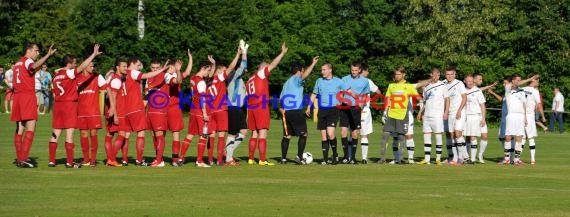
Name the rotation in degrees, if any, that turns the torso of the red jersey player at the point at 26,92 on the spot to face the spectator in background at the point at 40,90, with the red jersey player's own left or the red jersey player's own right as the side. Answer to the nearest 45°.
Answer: approximately 45° to the red jersey player's own left

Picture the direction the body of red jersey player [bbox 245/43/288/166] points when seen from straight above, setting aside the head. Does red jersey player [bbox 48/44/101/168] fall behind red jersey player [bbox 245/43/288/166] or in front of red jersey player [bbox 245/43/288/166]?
behind

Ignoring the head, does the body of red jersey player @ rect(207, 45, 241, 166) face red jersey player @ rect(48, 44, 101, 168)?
no

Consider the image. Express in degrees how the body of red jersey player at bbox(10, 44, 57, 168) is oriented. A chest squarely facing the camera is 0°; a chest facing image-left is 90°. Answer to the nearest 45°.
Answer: approximately 225°

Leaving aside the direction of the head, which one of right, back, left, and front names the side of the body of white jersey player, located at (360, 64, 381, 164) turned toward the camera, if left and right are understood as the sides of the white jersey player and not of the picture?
front

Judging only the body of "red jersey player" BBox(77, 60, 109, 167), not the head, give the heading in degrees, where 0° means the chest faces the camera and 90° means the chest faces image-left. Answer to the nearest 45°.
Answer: approximately 0°

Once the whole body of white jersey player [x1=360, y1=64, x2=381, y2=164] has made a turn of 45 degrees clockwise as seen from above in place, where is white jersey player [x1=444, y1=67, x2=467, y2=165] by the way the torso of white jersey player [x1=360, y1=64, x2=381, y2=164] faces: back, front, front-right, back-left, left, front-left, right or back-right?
back-left

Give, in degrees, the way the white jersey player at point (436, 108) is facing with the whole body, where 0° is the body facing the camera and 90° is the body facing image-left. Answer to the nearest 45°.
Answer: approximately 45°

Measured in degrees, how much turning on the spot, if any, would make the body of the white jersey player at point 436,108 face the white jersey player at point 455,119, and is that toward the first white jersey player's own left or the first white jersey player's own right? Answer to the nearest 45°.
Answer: approximately 90° to the first white jersey player's own left

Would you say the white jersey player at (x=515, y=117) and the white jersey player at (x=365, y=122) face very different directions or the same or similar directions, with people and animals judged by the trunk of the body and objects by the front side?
same or similar directions
